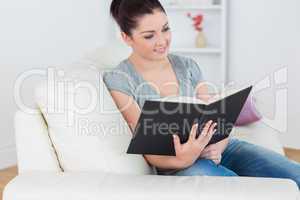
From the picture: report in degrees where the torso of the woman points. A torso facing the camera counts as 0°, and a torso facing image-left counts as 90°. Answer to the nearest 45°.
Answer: approximately 315°

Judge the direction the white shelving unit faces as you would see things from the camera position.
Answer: facing the viewer

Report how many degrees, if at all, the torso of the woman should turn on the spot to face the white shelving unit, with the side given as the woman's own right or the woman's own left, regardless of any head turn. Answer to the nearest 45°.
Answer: approximately 135° to the woman's own left

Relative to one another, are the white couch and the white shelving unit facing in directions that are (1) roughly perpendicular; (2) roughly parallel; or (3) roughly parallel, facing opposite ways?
roughly parallel

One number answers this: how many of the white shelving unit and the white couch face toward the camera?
2

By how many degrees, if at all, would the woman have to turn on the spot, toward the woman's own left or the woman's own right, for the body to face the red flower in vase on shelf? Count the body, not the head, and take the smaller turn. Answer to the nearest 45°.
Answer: approximately 135° to the woman's own left

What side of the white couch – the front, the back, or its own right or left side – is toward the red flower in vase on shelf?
back

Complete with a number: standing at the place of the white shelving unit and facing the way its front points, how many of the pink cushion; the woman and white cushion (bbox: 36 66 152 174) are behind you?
0

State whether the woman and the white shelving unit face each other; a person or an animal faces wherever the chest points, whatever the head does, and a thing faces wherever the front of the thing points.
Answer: no

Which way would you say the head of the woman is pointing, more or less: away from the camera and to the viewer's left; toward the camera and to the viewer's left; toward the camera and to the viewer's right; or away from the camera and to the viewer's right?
toward the camera and to the viewer's right

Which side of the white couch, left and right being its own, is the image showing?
front

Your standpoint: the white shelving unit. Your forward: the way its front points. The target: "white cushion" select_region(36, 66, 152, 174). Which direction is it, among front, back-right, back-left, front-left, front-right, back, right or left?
front

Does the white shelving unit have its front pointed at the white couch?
yes
